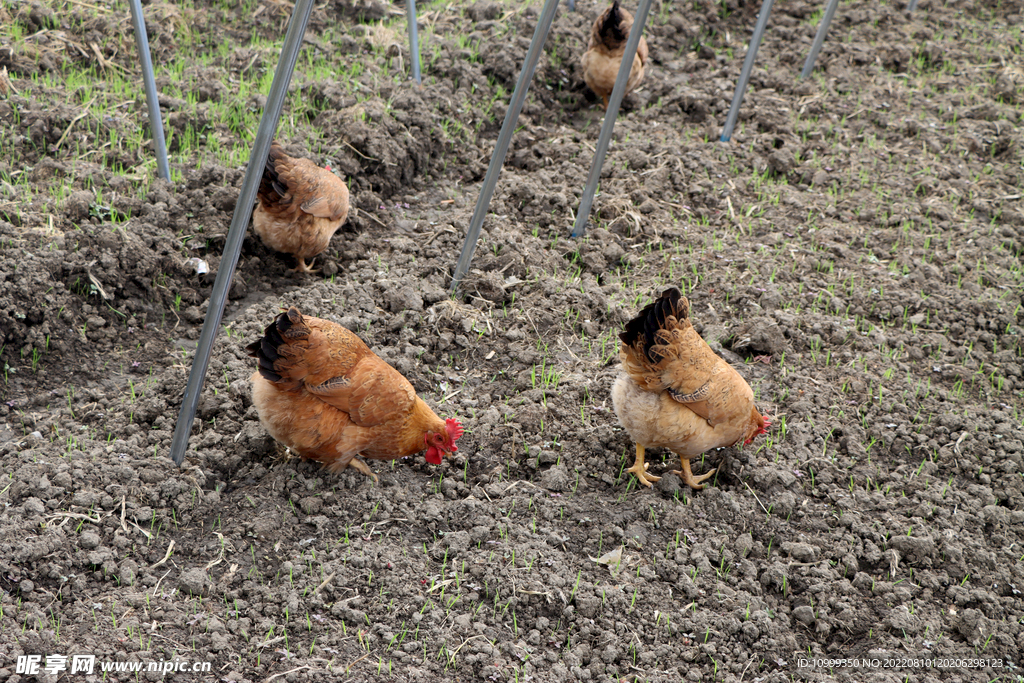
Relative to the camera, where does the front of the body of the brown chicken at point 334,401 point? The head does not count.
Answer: to the viewer's right

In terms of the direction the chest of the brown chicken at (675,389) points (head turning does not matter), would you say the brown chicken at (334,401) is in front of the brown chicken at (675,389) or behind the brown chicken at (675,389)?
behind

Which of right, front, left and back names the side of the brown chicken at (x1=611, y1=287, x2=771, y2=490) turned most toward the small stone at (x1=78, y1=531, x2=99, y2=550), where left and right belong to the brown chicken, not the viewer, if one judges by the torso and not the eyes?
back

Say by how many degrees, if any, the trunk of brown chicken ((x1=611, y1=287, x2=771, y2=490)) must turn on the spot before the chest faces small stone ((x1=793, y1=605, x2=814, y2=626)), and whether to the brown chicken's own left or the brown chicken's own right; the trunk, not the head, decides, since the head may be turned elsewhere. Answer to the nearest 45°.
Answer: approximately 90° to the brown chicken's own right

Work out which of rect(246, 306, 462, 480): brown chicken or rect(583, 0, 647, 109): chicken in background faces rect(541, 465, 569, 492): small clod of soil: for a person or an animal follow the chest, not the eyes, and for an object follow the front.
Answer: the brown chicken
